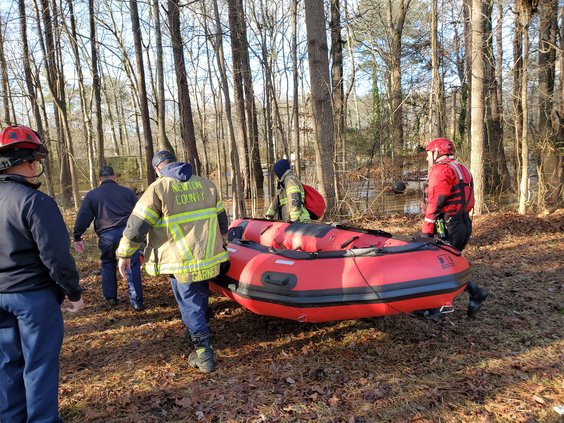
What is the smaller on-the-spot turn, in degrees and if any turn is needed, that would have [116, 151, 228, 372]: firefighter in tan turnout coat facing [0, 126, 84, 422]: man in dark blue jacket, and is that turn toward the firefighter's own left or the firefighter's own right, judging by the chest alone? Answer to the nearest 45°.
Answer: approximately 90° to the firefighter's own left

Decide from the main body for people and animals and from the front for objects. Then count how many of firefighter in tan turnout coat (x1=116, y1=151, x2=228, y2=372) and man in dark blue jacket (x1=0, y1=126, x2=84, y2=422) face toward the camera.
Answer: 0

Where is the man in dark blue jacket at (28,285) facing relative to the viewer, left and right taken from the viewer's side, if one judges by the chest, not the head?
facing away from the viewer and to the right of the viewer

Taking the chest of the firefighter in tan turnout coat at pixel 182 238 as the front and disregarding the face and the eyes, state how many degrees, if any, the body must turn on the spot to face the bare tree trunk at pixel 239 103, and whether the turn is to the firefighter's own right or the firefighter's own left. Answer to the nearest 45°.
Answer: approximately 45° to the firefighter's own right

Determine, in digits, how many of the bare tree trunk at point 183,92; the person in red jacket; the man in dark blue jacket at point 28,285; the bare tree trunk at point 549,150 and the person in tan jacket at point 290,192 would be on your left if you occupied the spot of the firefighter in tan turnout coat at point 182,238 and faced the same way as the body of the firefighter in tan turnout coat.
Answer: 1

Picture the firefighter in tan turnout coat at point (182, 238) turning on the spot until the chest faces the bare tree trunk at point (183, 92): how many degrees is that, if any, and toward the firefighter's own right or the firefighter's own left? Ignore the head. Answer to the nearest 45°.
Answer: approximately 45° to the firefighter's own right

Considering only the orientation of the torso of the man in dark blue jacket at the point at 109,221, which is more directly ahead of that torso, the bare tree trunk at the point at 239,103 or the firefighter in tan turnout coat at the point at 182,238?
the bare tree trunk

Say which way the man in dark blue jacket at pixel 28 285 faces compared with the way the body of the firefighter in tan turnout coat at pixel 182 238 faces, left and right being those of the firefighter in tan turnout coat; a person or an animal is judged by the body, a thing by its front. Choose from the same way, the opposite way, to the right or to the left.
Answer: to the right

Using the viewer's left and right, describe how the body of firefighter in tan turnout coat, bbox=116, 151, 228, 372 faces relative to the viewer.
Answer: facing away from the viewer and to the left of the viewer

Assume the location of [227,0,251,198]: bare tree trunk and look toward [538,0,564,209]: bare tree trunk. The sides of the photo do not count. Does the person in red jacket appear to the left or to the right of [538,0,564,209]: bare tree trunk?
right

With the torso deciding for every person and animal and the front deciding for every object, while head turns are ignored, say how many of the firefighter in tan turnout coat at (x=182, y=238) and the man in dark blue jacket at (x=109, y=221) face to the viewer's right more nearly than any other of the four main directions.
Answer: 0

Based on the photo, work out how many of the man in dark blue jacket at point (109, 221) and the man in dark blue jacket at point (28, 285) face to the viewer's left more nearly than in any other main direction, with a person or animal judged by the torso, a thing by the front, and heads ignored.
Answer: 0

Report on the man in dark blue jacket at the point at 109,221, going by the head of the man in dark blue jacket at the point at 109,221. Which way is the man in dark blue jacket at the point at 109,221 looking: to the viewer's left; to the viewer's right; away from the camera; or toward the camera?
away from the camera

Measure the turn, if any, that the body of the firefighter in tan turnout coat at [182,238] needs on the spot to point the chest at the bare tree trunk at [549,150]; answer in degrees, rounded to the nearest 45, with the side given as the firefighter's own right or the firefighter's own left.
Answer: approximately 90° to the firefighter's own right

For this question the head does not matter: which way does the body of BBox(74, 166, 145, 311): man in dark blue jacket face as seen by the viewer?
away from the camera
